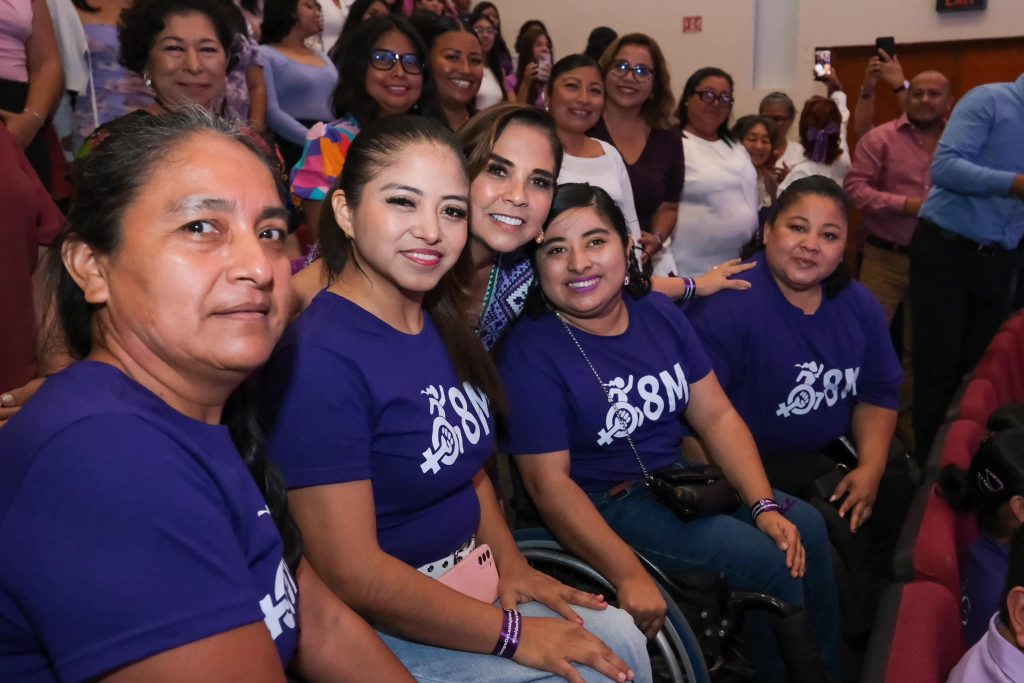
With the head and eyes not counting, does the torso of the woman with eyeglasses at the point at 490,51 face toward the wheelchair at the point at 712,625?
yes

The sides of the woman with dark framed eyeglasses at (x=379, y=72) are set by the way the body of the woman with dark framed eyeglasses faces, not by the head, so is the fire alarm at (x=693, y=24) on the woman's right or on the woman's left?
on the woman's left

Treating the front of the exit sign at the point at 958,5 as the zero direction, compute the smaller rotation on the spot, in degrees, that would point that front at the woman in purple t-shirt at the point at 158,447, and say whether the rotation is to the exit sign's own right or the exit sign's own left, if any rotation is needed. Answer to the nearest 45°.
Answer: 0° — it already faces them

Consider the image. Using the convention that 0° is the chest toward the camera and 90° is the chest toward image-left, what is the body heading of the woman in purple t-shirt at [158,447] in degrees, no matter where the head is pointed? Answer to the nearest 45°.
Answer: approximately 315°

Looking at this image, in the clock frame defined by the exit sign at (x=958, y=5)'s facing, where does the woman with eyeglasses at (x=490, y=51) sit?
The woman with eyeglasses is roughly at 1 o'clock from the exit sign.

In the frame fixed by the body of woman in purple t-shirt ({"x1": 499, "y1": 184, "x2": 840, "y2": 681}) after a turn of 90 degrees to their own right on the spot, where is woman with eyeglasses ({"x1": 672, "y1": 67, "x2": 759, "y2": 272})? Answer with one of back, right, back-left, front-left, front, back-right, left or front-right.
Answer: back-right

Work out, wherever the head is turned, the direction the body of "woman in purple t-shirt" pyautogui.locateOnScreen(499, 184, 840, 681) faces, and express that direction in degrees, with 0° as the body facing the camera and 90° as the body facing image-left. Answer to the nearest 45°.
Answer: approximately 315°

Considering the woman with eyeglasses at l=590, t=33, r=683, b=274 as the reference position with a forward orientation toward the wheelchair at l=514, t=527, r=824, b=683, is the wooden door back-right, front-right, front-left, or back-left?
back-left

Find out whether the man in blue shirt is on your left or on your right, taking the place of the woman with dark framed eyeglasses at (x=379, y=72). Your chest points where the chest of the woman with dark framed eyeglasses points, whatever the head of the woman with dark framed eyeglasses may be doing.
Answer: on your left

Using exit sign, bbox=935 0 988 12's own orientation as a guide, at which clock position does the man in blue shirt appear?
The man in blue shirt is roughly at 12 o'clock from the exit sign.

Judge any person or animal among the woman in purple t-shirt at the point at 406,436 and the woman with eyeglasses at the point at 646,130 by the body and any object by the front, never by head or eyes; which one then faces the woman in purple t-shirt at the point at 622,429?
the woman with eyeglasses

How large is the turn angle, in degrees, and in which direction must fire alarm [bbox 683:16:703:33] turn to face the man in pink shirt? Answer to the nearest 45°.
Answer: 0° — it already faces them

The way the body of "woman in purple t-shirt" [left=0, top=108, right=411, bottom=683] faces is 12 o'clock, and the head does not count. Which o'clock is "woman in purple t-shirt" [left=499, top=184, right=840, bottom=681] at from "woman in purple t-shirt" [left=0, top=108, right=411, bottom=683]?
"woman in purple t-shirt" [left=499, top=184, right=840, bottom=681] is roughly at 9 o'clock from "woman in purple t-shirt" [left=0, top=108, right=411, bottom=683].
